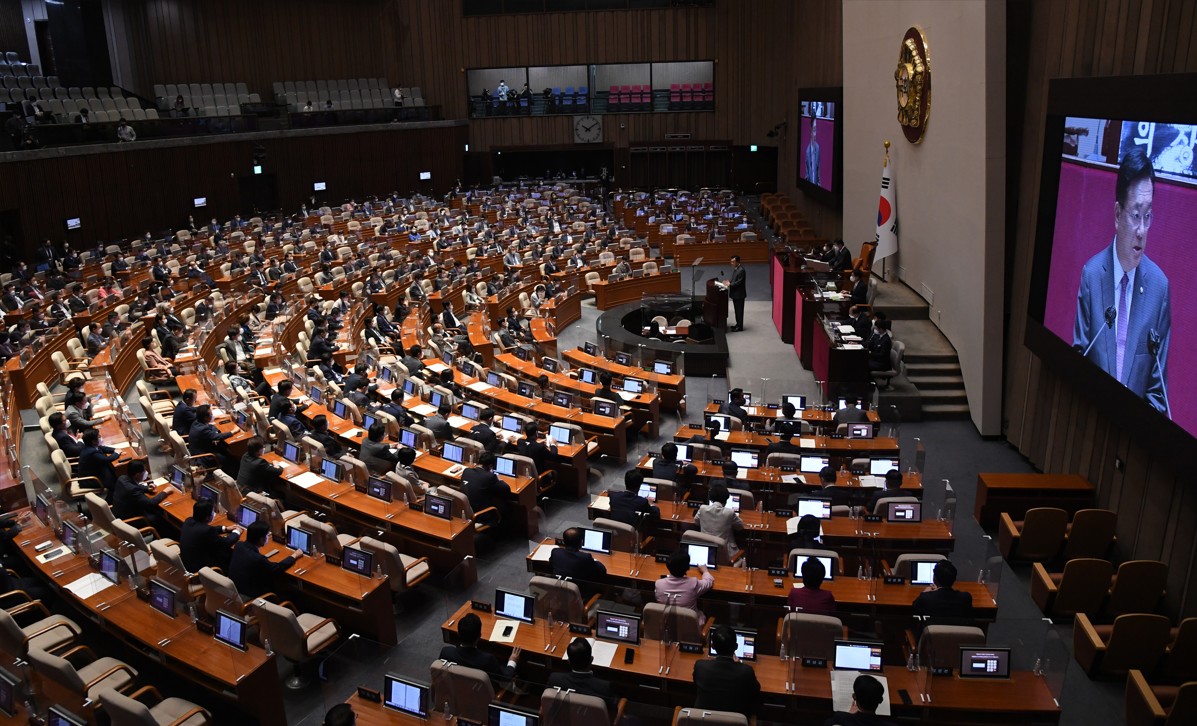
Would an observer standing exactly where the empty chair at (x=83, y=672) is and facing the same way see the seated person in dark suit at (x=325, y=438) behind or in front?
in front

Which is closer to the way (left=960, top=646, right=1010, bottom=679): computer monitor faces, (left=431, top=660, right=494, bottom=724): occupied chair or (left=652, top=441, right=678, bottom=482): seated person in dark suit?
the occupied chair

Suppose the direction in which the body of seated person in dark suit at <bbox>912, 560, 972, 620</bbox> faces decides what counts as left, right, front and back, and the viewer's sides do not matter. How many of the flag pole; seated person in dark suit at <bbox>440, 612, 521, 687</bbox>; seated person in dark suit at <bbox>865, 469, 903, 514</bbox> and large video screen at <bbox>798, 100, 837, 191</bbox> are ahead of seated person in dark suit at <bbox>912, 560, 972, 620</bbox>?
3

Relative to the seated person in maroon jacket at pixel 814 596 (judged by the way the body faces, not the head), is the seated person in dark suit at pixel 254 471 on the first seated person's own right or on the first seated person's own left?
on the first seated person's own left

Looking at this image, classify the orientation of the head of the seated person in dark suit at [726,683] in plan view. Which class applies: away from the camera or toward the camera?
away from the camera

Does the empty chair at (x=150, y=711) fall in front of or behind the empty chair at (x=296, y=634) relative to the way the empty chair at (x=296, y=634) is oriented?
behind

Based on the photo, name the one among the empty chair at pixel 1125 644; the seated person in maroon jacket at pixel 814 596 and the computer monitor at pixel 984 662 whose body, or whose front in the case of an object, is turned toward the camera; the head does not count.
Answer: the computer monitor

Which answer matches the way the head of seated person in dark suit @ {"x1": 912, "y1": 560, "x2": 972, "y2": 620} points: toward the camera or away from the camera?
away from the camera

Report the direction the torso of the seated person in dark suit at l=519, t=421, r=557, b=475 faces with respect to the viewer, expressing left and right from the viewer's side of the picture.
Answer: facing away from the viewer and to the right of the viewer

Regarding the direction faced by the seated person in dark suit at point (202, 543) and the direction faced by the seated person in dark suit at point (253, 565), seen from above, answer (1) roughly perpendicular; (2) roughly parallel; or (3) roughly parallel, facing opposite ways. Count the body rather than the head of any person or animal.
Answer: roughly parallel

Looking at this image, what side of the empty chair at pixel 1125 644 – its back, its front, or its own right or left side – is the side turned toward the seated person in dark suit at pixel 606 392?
front

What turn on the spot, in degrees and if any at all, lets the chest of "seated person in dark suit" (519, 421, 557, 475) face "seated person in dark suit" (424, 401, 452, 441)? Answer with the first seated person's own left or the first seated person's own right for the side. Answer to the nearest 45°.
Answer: approximately 90° to the first seated person's own left

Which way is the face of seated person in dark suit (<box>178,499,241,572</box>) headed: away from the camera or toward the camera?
away from the camera

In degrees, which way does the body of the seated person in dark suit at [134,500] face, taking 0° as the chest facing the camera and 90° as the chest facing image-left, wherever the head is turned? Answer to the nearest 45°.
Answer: approximately 225°

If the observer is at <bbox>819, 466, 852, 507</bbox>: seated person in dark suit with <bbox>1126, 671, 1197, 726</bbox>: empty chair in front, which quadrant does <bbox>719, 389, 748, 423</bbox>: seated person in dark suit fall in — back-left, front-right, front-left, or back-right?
back-left

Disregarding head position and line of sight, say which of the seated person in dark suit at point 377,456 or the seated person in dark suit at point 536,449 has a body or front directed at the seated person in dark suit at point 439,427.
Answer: the seated person in dark suit at point 377,456

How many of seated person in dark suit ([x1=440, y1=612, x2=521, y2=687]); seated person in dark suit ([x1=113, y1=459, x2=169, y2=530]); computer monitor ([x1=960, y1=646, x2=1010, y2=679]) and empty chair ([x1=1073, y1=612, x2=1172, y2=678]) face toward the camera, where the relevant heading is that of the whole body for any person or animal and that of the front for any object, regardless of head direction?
1

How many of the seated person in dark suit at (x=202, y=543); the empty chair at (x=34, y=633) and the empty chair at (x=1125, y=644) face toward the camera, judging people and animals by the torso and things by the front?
0

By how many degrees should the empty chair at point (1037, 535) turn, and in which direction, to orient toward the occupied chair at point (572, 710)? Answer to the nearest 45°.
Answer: approximately 90° to its left
